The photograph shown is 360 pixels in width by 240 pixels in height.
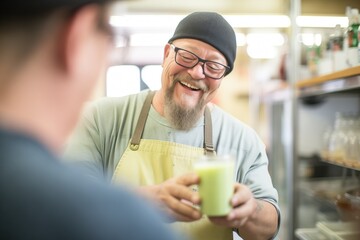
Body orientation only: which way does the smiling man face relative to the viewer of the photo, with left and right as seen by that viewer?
facing the viewer

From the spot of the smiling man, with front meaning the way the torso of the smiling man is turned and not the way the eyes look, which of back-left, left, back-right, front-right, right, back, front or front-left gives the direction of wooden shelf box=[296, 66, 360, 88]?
back-left

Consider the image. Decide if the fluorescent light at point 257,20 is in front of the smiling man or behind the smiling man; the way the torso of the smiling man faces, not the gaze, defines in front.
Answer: behind

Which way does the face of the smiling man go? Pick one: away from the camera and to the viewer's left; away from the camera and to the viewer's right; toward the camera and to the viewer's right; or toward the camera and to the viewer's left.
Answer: toward the camera and to the viewer's left

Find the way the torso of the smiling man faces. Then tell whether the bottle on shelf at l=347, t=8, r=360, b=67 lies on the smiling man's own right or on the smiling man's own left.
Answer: on the smiling man's own left

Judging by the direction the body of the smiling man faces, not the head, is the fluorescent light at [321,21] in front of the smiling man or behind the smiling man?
behind

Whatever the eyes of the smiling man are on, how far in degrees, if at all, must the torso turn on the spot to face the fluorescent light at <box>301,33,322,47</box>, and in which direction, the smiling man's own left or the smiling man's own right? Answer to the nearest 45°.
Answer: approximately 135° to the smiling man's own left

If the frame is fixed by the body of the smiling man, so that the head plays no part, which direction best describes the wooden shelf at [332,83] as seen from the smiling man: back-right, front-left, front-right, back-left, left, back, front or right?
back-left
